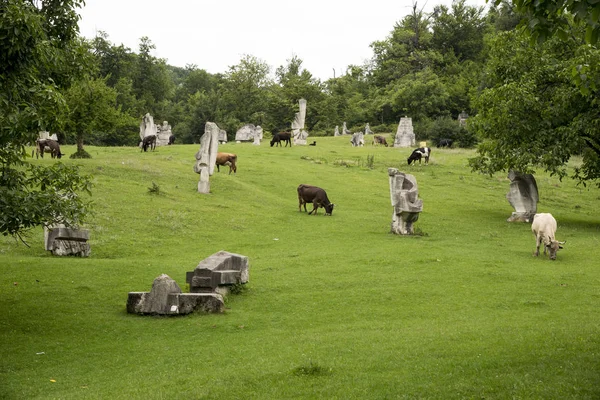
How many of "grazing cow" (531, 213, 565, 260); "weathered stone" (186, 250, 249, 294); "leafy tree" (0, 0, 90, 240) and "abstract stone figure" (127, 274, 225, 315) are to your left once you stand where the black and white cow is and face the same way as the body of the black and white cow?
4

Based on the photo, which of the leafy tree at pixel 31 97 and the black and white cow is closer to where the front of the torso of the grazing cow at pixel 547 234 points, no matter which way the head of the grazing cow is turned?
the leafy tree

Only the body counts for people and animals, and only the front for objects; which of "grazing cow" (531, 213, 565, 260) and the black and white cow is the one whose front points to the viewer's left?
the black and white cow

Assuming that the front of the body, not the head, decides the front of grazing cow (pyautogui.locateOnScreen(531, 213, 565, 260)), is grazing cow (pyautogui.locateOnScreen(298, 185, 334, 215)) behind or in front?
behind

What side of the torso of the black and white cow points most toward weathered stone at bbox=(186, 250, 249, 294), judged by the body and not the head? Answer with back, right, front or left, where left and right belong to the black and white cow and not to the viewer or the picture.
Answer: left

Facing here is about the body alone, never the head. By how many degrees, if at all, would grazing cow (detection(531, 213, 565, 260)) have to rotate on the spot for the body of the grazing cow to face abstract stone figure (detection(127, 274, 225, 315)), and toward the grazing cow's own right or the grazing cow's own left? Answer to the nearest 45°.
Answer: approximately 90° to the grazing cow's own right

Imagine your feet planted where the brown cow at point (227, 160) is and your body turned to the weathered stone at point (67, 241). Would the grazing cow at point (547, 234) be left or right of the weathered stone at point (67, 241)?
left

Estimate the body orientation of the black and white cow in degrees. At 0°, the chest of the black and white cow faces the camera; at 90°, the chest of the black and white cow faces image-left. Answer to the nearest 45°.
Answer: approximately 90°

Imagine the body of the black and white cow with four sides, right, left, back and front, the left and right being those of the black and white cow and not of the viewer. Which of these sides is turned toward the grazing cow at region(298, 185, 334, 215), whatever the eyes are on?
left

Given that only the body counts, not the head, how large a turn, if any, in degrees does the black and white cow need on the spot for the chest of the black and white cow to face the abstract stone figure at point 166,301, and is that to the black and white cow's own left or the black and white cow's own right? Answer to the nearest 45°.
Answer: approximately 90° to the black and white cow's own left

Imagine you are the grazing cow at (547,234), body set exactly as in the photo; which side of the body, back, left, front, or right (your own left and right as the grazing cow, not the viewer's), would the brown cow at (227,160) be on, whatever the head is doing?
back

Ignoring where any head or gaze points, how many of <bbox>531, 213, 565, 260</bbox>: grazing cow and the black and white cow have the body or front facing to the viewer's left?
1

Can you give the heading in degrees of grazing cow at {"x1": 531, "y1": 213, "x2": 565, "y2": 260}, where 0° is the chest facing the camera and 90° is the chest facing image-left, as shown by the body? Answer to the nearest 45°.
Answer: approximately 315°

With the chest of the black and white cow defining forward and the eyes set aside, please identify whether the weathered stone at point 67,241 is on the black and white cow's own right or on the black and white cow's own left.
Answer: on the black and white cow's own left

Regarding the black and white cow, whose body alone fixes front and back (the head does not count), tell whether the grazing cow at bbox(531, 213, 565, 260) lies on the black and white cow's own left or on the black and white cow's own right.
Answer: on the black and white cow's own left

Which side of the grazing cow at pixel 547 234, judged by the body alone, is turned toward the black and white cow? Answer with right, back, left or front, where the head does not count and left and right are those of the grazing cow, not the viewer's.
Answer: back

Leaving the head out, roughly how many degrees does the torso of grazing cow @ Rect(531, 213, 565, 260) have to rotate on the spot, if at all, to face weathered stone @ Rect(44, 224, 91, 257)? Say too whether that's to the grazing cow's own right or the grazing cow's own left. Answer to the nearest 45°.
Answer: approximately 90° to the grazing cow's own right

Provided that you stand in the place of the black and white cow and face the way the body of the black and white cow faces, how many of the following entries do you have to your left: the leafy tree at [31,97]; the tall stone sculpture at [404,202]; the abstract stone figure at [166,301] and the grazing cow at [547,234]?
4

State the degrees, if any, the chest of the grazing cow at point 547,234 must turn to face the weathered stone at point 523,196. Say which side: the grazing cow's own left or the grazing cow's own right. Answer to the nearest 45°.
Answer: approximately 135° to the grazing cow's own left
